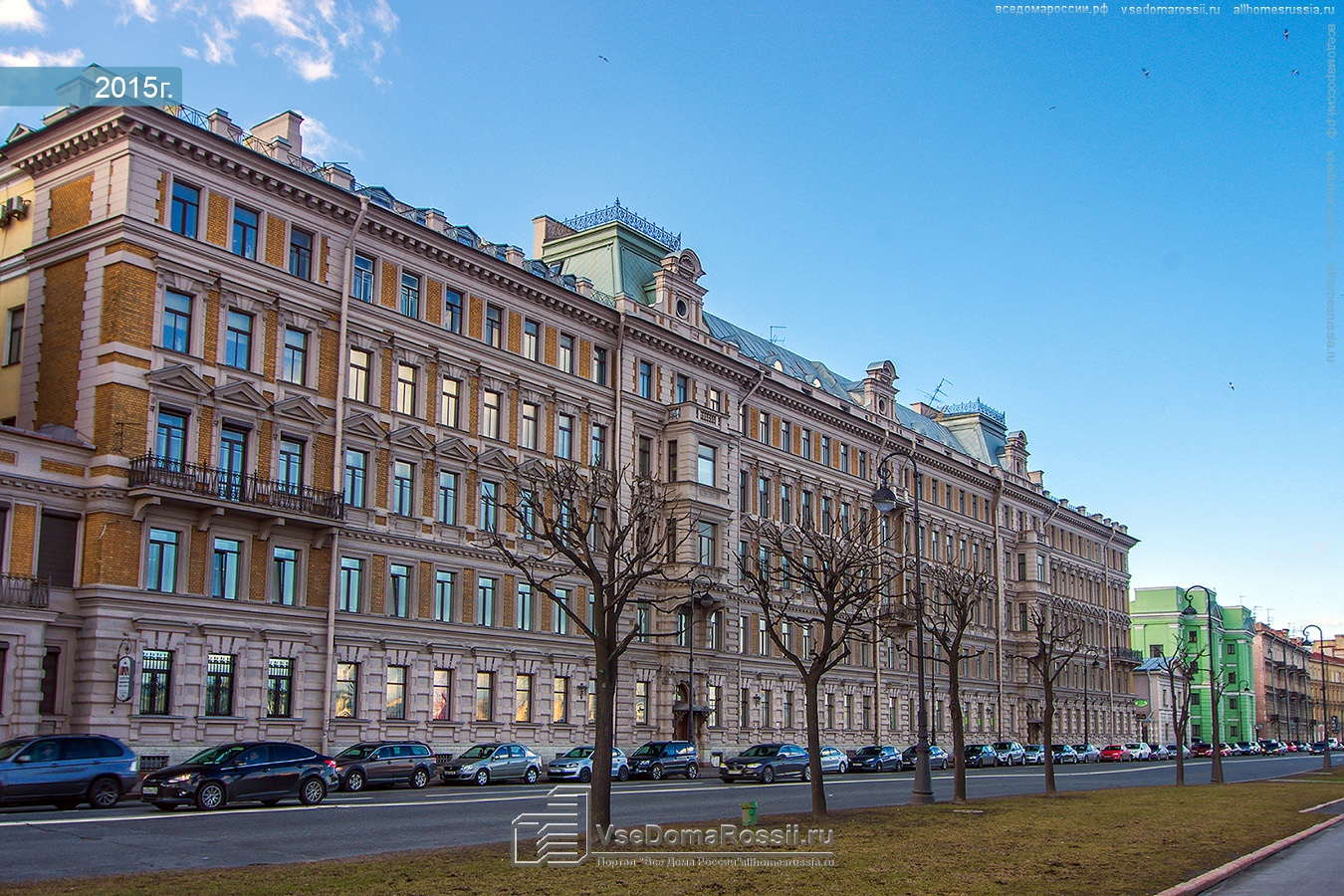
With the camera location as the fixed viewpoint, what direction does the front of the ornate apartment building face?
facing the viewer and to the right of the viewer

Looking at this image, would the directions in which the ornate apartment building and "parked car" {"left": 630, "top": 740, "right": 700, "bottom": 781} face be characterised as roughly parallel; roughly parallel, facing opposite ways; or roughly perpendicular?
roughly perpendicular

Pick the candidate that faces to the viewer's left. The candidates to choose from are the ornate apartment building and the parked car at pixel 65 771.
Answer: the parked car

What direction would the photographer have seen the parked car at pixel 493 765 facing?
facing the viewer and to the left of the viewer

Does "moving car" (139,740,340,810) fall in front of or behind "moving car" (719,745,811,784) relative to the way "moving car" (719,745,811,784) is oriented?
in front

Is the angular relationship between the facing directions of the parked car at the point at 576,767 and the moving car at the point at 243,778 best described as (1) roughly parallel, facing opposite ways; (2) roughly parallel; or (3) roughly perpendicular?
roughly parallel

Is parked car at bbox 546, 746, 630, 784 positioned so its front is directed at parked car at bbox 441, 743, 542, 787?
yes

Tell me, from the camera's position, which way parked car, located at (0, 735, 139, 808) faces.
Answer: facing to the left of the viewer

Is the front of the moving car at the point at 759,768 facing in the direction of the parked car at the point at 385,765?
yes

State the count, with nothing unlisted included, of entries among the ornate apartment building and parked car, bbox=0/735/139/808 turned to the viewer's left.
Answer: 1

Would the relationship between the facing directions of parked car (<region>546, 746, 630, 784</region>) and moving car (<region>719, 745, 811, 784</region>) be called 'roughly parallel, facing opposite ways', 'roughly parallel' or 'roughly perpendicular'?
roughly parallel

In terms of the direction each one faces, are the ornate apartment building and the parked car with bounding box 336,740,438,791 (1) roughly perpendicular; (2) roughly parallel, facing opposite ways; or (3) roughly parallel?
roughly perpendicular

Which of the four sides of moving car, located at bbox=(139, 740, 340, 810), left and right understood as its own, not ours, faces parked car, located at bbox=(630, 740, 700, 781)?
back

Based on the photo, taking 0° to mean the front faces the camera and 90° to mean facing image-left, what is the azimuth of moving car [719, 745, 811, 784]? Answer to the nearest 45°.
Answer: approximately 45°

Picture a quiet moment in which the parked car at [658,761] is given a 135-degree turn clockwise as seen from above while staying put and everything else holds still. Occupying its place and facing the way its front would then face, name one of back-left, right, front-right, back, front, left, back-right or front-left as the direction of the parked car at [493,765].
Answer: back-left
